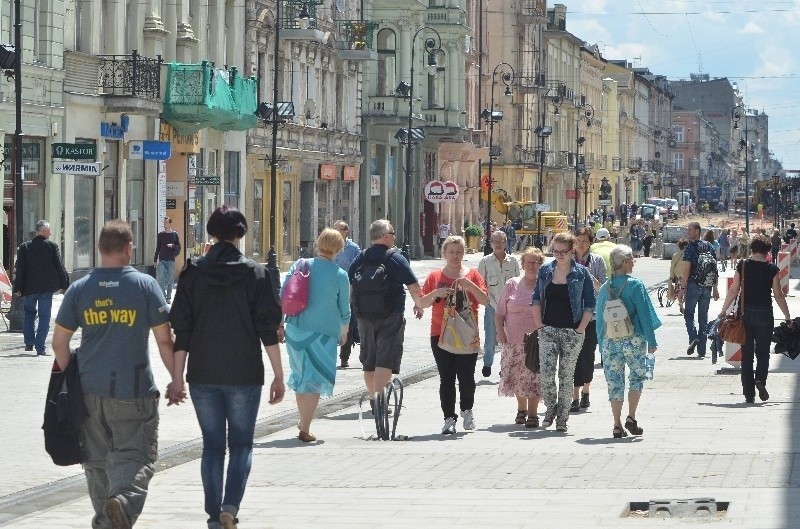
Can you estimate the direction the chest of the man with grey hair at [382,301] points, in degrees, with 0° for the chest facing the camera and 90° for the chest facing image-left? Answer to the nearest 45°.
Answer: approximately 225°

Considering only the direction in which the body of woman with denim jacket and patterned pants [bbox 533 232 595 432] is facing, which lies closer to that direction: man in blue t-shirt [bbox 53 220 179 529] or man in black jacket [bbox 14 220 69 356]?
the man in blue t-shirt

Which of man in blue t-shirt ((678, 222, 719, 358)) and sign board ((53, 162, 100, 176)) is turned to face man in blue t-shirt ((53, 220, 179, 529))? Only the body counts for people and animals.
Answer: the sign board

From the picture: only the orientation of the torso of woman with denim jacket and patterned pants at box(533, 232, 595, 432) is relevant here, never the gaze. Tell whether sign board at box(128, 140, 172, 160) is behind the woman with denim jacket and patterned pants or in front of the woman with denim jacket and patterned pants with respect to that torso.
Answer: behind

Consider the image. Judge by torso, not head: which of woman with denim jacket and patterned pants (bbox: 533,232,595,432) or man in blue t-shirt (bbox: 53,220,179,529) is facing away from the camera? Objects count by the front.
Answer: the man in blue t-shirt

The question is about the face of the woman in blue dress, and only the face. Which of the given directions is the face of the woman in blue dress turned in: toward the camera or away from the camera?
away from the camera

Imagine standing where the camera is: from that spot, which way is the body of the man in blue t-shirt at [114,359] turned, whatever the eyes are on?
away from the camera

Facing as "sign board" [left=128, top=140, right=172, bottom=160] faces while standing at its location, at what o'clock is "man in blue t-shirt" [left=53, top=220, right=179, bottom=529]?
The man in blue t-shirt is roughly at 12 o'clock from the sign board.
